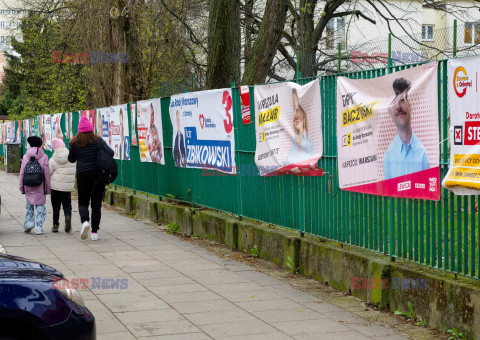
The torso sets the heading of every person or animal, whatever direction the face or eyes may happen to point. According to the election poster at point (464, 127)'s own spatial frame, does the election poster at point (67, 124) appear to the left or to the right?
on its right

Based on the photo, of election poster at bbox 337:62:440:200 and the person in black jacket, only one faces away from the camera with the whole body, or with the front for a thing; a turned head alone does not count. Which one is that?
the person in black jacket

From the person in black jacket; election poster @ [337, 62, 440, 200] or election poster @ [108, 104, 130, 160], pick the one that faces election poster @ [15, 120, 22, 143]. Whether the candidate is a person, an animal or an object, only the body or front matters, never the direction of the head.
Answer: the person in black jacket

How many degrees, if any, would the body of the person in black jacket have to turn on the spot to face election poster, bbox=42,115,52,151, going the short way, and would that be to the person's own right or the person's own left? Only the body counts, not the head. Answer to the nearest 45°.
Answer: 0° — they already face it

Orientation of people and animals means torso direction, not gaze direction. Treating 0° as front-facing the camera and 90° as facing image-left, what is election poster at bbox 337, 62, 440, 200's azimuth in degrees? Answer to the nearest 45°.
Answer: approximately 45°

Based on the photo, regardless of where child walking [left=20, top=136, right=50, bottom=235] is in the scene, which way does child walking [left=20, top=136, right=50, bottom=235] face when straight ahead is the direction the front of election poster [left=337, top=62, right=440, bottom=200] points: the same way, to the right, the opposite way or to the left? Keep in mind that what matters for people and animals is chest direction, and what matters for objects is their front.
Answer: to the right

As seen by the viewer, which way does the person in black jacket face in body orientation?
away from the camera

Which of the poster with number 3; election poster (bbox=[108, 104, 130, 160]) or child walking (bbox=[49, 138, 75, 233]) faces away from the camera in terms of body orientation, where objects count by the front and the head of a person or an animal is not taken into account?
the child walking

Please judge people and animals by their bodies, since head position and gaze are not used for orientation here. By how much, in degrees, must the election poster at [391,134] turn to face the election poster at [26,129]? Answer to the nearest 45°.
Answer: approximately 90° to its right

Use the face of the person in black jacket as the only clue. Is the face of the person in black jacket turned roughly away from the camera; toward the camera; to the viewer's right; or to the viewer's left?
away from the camera

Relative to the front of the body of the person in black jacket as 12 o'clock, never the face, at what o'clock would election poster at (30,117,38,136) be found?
The election poster is roughly at 12 o'clock from the person in black jacket.
